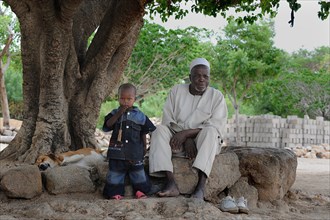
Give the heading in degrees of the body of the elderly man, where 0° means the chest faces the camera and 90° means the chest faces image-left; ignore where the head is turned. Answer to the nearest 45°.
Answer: approximately 0°

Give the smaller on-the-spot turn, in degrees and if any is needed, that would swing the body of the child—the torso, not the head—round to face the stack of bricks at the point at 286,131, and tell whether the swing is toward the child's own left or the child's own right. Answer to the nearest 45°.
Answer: approximately 135° to the child's own left

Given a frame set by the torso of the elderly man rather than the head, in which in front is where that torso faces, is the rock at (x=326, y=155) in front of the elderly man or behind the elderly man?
behind

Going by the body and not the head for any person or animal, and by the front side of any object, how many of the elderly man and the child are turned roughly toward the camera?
2

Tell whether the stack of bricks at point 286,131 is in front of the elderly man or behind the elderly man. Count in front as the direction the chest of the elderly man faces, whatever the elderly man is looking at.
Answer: behind
